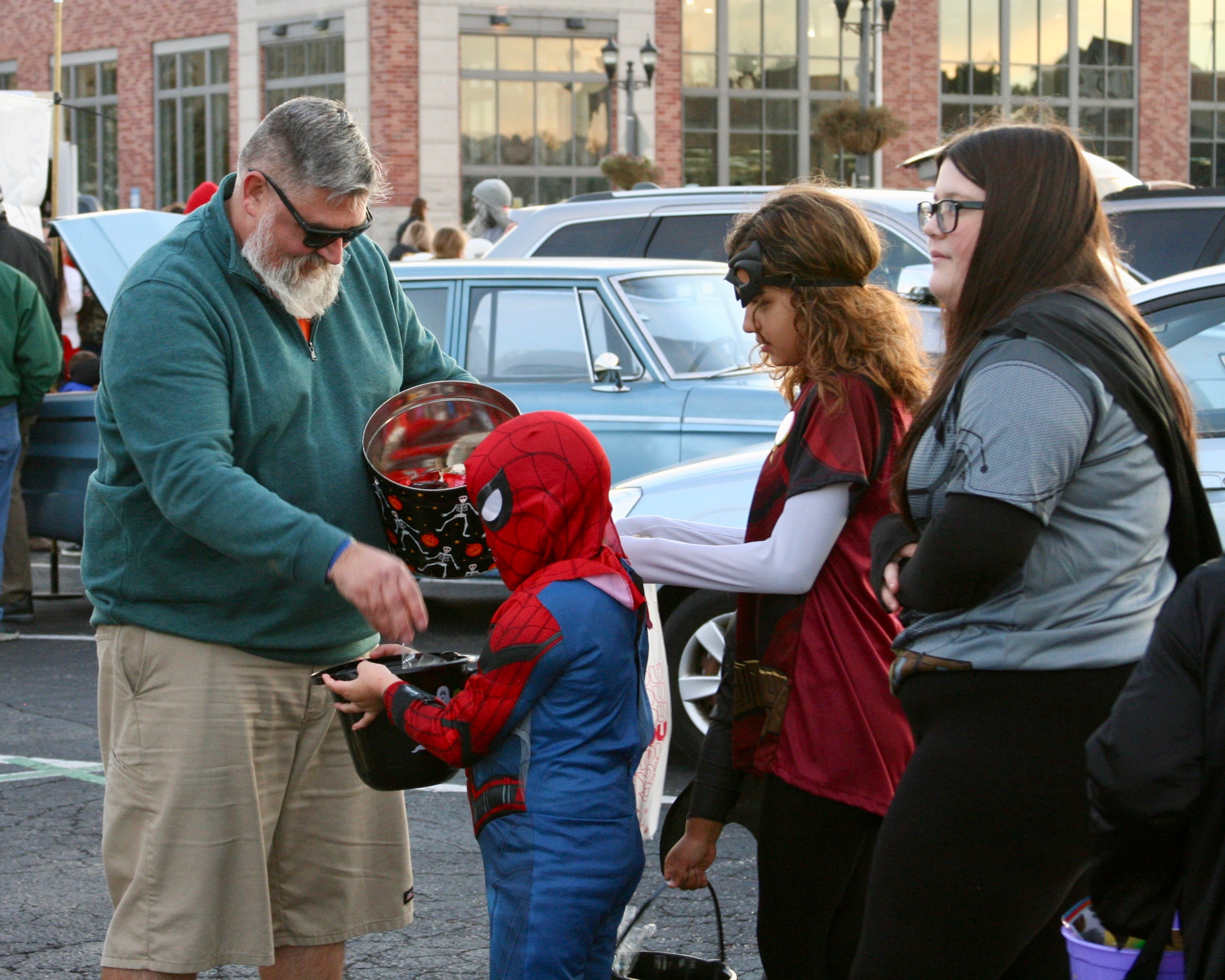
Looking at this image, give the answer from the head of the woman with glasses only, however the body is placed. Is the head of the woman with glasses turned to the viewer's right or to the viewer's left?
to the viewer's left

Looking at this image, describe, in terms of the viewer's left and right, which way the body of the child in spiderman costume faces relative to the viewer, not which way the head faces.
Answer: facing to the left of the viewer

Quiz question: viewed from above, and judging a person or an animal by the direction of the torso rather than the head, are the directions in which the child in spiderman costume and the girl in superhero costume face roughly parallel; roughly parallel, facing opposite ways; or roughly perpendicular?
roughly parallel

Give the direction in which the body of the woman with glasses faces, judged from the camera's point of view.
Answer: to the viewer's left

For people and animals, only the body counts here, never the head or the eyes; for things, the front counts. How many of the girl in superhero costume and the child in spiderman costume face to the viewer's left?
2

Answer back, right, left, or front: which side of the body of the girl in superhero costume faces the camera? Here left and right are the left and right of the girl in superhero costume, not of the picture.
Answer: left

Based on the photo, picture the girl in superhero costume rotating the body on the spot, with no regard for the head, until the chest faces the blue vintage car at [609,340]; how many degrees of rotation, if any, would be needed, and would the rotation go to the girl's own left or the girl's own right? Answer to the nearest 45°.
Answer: approximately 90° to the girl's own right

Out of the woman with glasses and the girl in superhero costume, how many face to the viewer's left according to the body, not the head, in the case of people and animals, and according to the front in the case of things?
2

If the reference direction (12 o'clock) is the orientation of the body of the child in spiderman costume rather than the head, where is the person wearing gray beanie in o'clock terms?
The person wearing gray beanie is roughly at 3 o'clock from the child in spiderman costume.

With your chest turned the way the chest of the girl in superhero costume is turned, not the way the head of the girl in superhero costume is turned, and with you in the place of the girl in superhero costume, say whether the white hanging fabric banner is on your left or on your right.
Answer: on your right

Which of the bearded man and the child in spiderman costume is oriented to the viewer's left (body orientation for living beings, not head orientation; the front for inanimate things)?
the child in spiderman costume

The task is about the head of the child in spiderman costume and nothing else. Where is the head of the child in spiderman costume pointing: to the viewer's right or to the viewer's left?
to the viewer's left

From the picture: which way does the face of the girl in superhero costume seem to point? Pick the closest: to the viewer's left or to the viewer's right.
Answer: to the viewer's left

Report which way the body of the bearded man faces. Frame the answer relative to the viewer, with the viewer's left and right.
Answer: facing the viewer and to the right of the viewer
